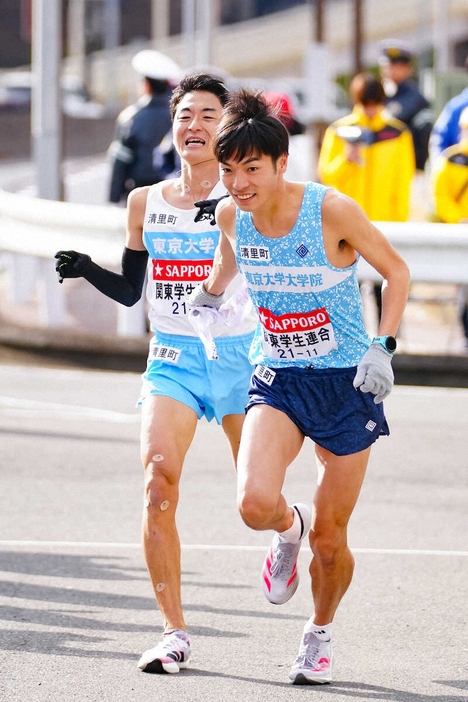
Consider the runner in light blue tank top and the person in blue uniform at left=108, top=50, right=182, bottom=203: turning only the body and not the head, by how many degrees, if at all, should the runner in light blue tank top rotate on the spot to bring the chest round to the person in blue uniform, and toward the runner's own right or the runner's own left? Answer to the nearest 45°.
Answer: approximately 135° to the runner's own right

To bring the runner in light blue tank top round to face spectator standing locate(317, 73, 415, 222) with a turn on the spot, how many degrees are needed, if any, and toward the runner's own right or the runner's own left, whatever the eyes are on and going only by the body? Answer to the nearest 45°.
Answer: approximately 135° to the runner's own right

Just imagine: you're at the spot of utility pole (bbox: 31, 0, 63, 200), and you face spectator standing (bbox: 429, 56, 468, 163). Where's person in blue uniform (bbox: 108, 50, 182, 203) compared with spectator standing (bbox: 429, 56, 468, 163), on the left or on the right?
right

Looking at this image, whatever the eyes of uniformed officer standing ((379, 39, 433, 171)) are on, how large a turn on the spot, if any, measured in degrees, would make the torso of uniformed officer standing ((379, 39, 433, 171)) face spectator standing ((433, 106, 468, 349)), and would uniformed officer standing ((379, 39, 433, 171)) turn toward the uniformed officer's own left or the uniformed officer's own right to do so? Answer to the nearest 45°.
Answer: approximately 45° to the uniformed officer's own left

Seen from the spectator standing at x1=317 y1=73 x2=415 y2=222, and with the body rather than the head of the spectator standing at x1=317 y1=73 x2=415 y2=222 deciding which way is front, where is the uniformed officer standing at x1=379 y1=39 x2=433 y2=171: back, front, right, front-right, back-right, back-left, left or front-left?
back

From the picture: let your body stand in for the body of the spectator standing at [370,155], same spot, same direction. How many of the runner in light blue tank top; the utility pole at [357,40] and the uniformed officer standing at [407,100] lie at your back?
2
